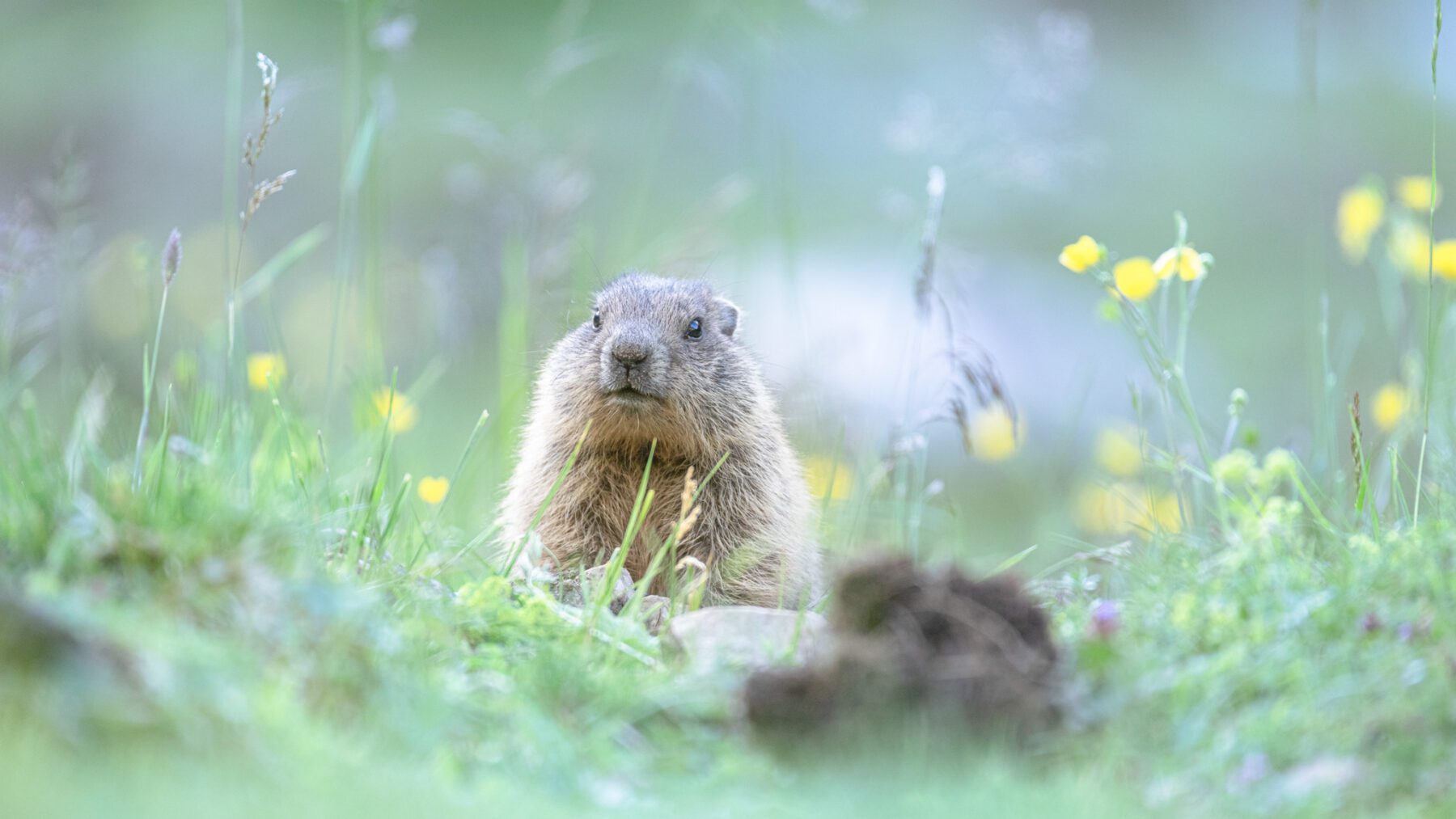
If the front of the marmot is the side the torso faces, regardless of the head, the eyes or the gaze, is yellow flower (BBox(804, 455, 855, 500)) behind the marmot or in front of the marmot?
behind

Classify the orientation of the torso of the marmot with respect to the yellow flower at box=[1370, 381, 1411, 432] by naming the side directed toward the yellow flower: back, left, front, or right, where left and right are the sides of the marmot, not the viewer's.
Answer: left

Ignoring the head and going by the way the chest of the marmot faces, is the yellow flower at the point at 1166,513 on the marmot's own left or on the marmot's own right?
on the marmot's own left

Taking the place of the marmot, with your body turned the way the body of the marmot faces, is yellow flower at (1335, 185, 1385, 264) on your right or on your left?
on your left

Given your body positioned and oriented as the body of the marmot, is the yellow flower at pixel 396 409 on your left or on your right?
on your right

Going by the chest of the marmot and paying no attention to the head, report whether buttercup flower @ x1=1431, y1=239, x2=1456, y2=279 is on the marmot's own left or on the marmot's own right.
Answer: on the marmot's own left

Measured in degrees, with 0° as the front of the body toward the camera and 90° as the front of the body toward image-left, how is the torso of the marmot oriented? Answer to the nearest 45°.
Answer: approximately 0°

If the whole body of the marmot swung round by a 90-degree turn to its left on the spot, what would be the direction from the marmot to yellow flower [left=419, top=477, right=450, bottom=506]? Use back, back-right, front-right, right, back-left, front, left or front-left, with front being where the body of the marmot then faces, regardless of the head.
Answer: back

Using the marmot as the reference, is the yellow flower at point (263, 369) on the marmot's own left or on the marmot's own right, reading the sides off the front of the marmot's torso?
on the marmot's own right

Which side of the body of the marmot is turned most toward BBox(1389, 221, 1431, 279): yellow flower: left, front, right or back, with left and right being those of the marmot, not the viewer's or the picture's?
left

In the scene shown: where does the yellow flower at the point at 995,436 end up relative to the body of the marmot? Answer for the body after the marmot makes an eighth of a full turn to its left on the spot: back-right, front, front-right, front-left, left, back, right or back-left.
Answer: left
